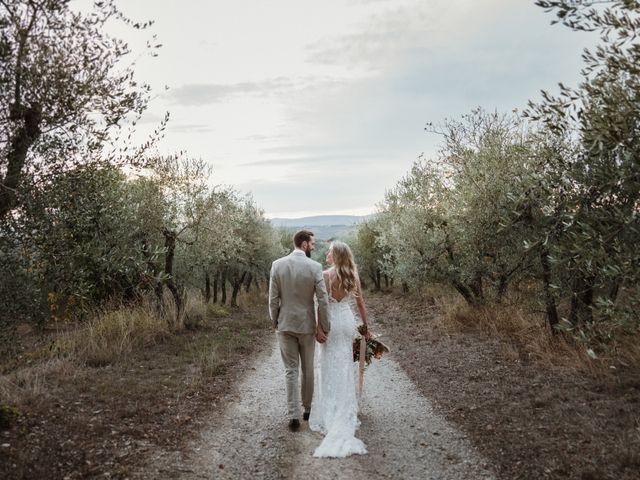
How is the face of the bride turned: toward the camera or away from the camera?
away from the camera

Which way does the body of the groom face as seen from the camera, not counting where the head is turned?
away from the camera
